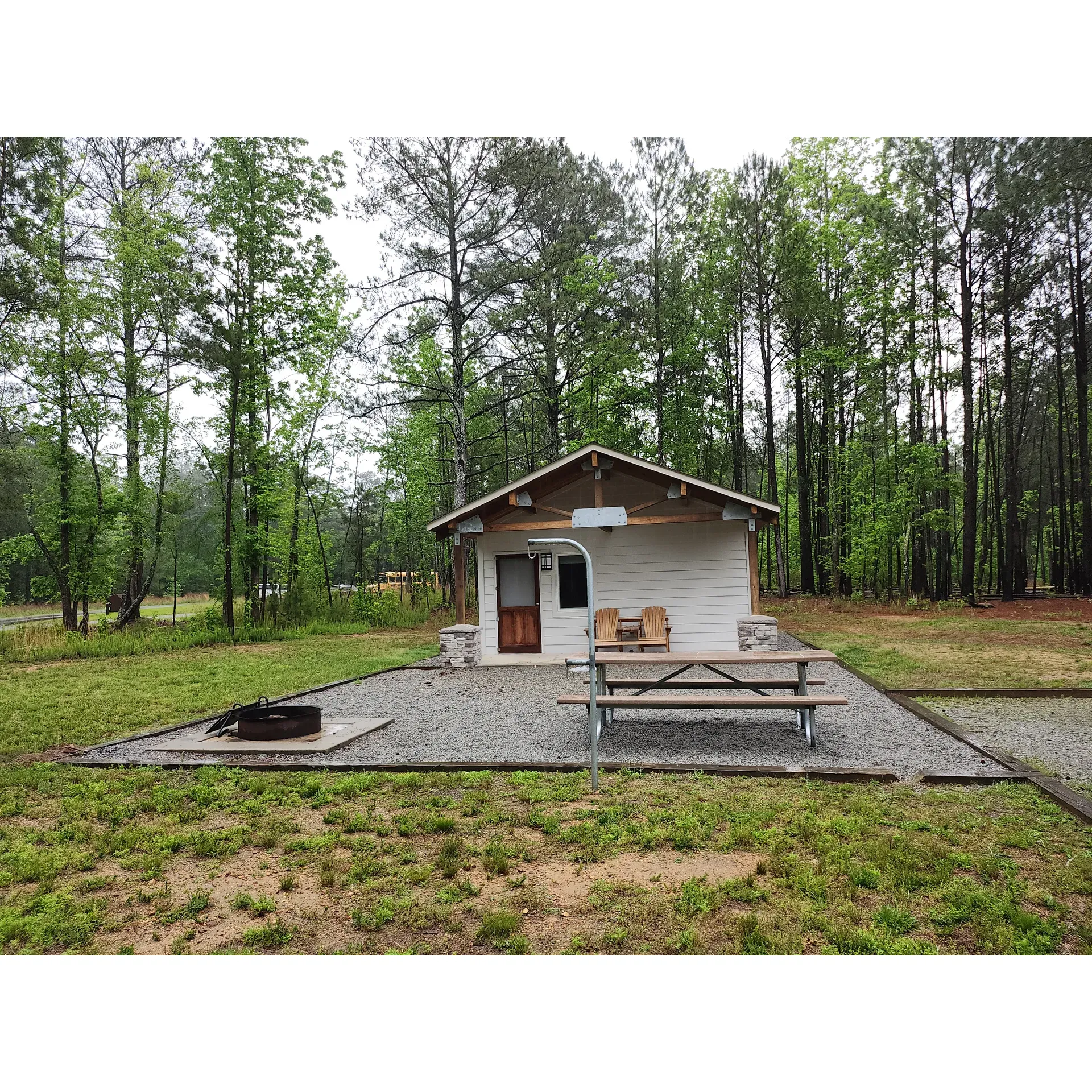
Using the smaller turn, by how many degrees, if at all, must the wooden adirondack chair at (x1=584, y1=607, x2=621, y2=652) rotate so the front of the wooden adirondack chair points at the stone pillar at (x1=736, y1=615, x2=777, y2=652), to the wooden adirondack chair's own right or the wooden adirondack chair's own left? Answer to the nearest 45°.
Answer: approximately 90° to the wooden adirondack chair's own left

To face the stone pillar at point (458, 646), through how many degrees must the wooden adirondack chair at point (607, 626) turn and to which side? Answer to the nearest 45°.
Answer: approximately 90° to its right

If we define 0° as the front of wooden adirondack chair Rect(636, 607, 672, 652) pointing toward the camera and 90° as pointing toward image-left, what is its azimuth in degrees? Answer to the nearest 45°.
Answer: approximately 0°

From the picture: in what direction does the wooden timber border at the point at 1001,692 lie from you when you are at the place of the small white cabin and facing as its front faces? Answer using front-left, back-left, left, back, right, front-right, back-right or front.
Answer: front-left

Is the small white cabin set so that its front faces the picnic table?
yes

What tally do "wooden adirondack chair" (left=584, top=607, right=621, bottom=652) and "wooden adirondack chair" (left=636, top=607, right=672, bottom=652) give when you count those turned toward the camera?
2

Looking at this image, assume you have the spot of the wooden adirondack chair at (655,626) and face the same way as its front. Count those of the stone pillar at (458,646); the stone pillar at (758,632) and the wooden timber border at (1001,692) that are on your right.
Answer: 1
